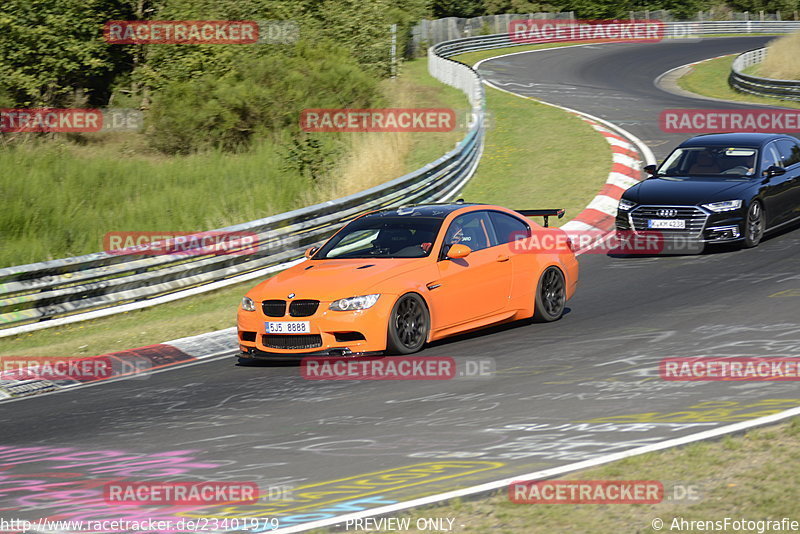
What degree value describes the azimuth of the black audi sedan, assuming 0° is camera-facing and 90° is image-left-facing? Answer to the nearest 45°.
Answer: approximately 45°

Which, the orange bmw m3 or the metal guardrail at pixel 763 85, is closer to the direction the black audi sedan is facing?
the orange bmw m3

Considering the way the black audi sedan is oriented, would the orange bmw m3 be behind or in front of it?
in front

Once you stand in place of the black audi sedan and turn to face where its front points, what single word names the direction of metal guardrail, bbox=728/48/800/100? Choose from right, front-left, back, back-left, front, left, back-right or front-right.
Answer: back-right

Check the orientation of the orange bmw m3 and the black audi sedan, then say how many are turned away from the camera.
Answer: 0

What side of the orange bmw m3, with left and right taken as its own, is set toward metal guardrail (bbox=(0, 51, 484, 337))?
right

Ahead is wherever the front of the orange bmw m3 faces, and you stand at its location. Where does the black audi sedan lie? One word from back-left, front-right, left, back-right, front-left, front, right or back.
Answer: back

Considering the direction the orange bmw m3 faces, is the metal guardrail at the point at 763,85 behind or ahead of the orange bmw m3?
behind

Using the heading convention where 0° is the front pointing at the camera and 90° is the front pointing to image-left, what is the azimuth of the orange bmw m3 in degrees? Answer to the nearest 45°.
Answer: approximately 45°
